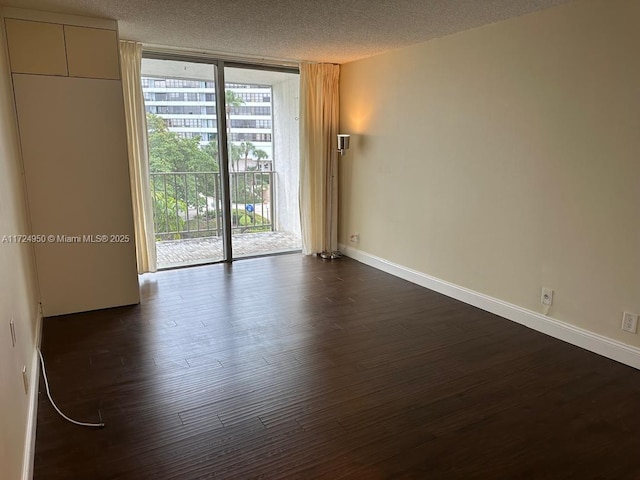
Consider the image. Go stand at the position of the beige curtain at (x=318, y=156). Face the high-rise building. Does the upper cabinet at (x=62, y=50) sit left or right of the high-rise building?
left

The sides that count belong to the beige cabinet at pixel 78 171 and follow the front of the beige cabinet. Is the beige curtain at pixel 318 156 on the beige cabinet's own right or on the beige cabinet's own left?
on the beige cabinet's own left

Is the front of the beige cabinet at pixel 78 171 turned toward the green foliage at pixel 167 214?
no

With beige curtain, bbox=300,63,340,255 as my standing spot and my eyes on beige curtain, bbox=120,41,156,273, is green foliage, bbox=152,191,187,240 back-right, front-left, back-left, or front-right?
front-right

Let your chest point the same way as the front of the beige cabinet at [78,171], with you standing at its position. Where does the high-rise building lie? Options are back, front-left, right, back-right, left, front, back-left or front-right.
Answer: back-left

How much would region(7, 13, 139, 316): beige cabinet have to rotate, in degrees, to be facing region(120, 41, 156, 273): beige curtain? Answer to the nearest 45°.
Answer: approximately 135° to its left
